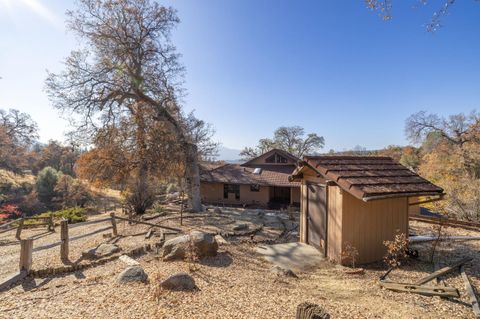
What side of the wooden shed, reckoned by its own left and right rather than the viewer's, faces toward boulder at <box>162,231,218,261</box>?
front

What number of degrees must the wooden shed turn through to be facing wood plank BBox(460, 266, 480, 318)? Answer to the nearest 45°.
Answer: approximately 90° to its left

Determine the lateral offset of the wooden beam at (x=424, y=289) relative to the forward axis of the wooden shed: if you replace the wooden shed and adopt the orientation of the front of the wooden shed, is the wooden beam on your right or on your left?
on your left

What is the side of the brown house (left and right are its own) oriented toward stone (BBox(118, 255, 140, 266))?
front

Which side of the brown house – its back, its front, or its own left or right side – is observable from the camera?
front

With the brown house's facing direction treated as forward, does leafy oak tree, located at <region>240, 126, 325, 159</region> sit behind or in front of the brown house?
behind

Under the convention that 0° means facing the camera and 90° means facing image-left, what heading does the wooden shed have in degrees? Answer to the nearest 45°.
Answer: approximately 45°

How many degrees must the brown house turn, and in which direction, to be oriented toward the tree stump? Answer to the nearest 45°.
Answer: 0° — it already faces it

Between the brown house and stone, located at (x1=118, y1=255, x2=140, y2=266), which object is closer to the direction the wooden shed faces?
the stone

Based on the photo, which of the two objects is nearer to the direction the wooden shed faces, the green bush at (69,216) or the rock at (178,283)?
the rock

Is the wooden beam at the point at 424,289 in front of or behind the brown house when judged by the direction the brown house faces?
in front

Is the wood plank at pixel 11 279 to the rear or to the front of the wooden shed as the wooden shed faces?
to the front
